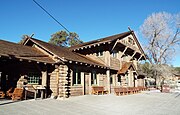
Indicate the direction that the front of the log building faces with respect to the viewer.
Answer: facing the viewer and to the right of the viewer

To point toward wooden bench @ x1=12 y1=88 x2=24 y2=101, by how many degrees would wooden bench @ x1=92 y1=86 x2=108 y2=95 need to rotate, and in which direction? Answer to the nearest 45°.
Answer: approximately 90° to its right

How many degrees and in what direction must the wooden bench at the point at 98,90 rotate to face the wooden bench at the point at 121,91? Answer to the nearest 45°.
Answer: approximately 45° to its left

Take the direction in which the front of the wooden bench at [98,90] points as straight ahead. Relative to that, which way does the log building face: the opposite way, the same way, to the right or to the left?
the same way

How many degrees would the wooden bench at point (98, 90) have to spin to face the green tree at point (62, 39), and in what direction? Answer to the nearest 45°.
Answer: approximately 135° to its left

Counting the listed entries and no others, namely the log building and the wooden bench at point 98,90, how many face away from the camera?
0
